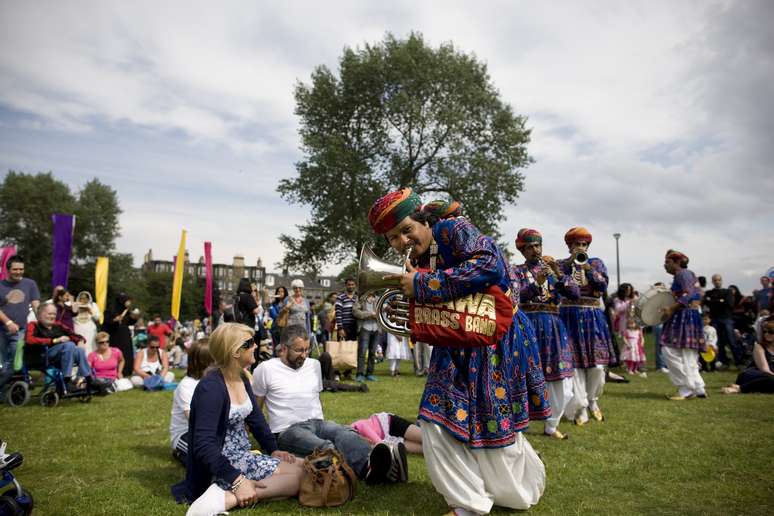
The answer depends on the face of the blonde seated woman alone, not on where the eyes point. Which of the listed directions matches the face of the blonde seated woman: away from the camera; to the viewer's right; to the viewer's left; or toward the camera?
to the viewer's right

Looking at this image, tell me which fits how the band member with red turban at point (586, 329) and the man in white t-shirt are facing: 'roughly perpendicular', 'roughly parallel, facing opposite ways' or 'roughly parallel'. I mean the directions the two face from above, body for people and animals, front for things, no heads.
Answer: roughly perpendicular

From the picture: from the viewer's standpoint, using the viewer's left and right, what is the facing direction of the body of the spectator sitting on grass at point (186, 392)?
facing away from the viewer and to the right of the viewer

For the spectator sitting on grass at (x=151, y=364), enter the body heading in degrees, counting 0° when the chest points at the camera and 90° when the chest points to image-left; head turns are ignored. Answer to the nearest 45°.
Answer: approximately 0°

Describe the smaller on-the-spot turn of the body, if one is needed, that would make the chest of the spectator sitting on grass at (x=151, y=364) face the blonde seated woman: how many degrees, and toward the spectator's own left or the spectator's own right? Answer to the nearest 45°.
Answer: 0° — they already face them

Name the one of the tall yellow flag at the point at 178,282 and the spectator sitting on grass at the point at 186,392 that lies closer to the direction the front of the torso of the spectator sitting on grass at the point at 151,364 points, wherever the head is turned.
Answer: the spectator sitting on grass

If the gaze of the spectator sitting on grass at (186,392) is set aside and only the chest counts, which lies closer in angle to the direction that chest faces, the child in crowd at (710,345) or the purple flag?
the child in crowd
